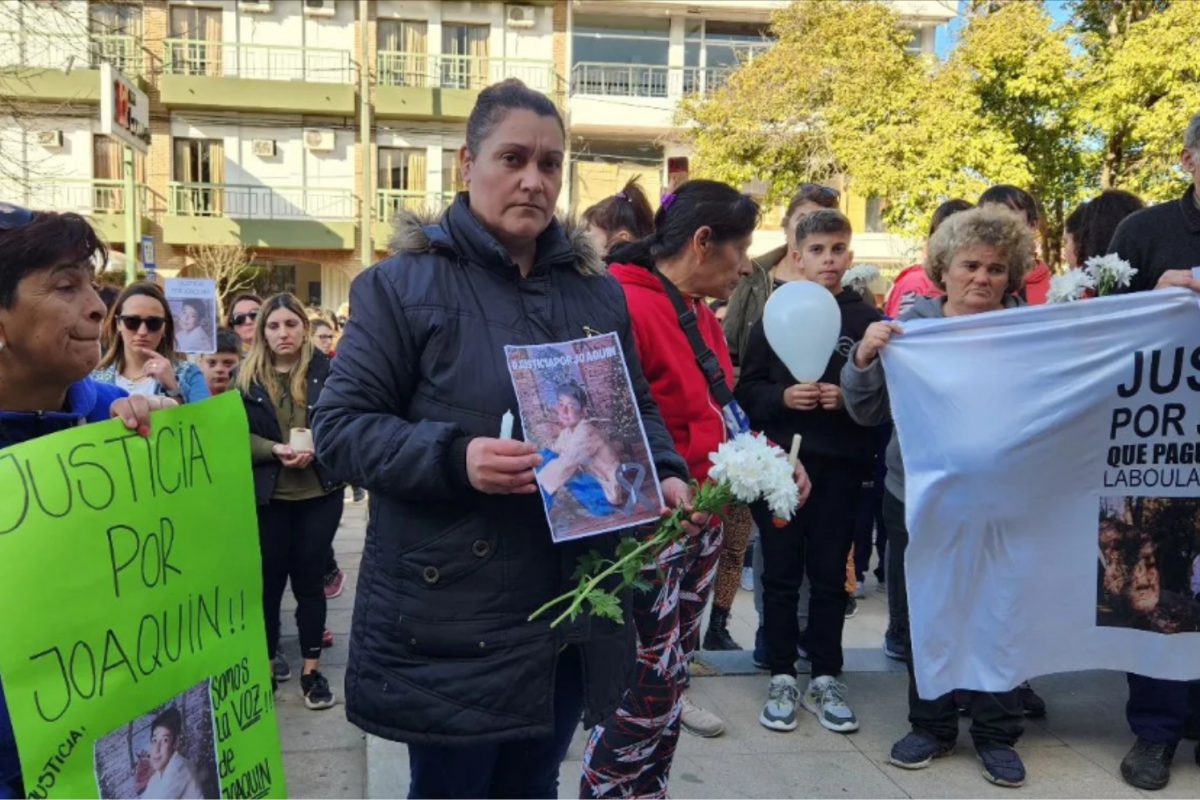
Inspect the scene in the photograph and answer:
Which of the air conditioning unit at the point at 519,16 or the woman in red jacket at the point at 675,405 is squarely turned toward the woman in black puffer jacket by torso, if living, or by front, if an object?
the air conditioning unit

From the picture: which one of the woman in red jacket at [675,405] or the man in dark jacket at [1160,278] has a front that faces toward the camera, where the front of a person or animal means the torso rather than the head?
the man in dark jacket

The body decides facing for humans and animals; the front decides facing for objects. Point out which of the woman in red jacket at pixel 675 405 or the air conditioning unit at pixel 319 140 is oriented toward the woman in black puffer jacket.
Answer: the air conditioning unit

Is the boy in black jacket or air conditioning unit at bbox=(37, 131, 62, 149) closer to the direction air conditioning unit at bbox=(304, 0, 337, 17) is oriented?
the boy in black jacket

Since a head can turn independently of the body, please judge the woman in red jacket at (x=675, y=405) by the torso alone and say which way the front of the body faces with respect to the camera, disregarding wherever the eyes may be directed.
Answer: to the viewer's right

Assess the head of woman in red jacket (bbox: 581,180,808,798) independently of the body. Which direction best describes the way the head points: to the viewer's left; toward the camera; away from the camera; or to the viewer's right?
to the viewer's right

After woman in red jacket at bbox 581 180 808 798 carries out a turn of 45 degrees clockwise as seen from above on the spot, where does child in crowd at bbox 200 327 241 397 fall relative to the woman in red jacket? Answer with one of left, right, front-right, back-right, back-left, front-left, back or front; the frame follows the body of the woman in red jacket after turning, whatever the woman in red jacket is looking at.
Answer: back

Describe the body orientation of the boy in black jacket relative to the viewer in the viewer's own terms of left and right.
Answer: facing the viewer

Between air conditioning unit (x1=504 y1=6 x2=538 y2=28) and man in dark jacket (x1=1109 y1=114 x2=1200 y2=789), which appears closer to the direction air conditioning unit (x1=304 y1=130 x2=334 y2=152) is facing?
the man in dark jacket

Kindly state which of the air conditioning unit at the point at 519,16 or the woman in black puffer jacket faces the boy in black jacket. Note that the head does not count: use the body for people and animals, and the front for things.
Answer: the air conditioning unit

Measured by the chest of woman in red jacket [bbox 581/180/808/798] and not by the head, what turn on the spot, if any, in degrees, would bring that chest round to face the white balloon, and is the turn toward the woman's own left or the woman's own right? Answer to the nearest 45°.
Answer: approximately 45° to the woman's own left

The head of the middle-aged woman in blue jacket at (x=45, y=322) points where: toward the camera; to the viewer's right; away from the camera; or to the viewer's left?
to the viewer's right

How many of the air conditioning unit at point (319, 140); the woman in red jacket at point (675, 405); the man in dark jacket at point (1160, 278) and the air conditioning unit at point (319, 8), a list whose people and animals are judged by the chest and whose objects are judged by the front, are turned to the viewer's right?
1

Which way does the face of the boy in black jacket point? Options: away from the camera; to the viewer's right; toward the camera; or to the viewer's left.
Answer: toward the camera

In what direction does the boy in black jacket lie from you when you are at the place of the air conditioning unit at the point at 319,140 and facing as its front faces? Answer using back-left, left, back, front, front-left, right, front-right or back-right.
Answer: front

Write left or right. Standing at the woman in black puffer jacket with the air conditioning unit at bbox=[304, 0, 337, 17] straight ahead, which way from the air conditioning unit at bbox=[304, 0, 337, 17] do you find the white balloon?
right

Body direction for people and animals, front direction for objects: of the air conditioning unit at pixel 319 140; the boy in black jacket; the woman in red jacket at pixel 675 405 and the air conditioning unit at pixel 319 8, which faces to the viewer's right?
the woman in red jacket
